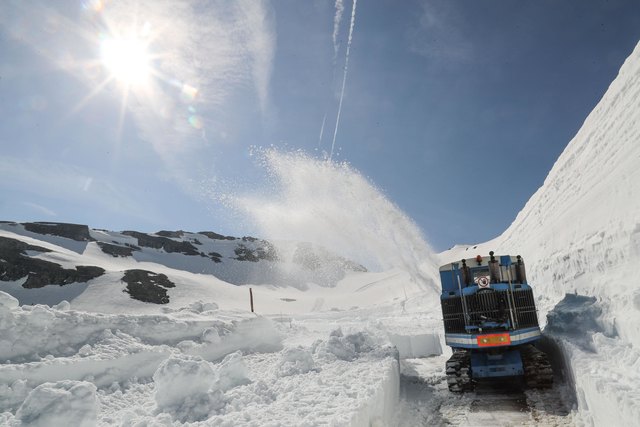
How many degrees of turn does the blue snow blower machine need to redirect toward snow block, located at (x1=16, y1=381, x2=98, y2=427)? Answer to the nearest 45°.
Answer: approximately 135° to its left

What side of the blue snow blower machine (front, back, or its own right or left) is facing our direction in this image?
back
